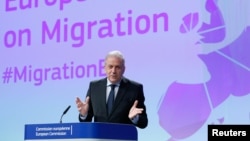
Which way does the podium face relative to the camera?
toward the camera

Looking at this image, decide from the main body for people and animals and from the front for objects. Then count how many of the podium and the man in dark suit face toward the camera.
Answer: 2

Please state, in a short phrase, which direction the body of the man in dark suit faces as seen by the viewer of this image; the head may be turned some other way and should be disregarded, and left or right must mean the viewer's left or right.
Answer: facing the viewer

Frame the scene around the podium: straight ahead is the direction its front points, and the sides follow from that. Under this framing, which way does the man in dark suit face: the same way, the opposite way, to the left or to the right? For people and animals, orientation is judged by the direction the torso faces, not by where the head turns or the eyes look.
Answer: the same way

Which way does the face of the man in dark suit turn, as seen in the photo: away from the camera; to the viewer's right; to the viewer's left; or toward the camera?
toward the camera

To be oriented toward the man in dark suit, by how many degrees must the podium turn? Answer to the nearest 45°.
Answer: approximately 180°

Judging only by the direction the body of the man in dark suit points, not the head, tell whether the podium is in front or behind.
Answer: in front
